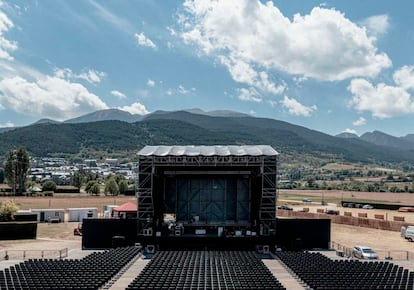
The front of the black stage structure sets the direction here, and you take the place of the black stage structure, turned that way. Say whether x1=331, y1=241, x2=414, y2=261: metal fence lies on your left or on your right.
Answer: on your left

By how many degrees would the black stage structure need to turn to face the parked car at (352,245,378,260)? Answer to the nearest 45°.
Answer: approximately 90° to its left

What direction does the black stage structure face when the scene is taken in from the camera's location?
facing the viewer

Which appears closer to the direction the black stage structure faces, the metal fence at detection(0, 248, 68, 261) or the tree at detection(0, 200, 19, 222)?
the metal fence

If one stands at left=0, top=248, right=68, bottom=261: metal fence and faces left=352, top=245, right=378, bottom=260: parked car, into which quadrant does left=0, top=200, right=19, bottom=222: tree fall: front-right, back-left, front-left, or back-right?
back-left

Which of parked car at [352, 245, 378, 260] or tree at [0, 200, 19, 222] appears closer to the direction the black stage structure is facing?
the parked car

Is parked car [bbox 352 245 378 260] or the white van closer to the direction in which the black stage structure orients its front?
the parked car

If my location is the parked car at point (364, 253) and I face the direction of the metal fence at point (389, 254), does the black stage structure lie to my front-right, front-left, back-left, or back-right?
back-left

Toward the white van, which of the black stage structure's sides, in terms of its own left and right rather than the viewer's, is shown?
left

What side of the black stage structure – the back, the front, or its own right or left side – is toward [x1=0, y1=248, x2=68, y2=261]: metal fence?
right

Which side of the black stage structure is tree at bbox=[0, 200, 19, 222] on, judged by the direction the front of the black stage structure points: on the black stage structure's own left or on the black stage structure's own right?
on the black stage structure's own right

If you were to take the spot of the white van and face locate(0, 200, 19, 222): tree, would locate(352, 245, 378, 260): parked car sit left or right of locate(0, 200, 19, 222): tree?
left
